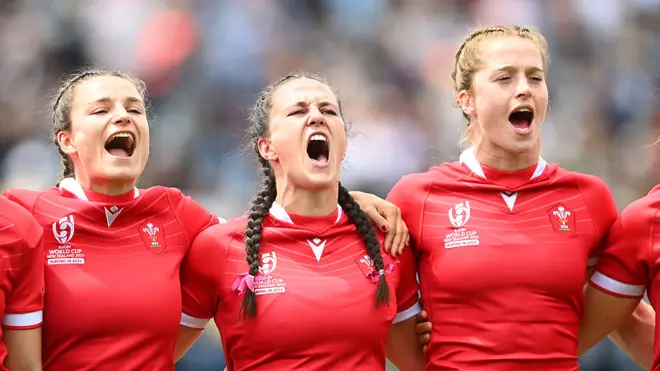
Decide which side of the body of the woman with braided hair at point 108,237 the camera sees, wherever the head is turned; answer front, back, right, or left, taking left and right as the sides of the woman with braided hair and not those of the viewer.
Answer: front

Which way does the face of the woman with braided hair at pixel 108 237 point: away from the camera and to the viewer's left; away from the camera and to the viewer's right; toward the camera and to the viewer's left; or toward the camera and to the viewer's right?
toward the camera and to the viewer's right

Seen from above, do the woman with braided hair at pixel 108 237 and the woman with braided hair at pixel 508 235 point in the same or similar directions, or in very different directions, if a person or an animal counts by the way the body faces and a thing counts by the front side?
same or similar directions

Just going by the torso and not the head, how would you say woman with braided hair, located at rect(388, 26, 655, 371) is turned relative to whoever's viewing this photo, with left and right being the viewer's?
facing the viewer

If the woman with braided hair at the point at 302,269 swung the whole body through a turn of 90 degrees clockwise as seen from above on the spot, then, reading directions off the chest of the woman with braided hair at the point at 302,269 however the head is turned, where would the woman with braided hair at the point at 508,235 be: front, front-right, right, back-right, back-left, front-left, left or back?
back

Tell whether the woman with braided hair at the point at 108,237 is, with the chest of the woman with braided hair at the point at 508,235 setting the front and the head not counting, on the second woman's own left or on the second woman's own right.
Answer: on the second woman's own right

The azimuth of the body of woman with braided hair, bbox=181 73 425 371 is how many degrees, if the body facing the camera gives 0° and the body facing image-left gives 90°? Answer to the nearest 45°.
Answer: approximately 0°

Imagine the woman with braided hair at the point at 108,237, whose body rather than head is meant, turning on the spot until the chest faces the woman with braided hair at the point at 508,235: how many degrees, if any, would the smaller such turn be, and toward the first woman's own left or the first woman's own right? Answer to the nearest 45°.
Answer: approximately 90° to the first woman's own left
